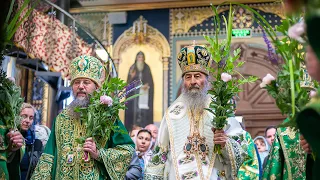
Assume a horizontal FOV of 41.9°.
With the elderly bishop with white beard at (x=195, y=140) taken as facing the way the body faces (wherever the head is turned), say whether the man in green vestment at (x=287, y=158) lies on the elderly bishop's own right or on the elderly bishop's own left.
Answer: on the elderly bishop's own left

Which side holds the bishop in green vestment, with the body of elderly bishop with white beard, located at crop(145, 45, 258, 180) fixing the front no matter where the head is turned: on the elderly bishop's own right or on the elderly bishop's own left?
on the elderly bishop's own right

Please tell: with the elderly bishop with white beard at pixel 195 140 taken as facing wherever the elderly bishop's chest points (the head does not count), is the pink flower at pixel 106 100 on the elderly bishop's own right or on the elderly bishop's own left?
on the elderly bishop's own right

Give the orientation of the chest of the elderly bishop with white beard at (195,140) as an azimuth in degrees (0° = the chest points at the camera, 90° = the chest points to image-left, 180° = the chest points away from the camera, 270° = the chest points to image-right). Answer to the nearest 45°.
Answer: approximately 0°
